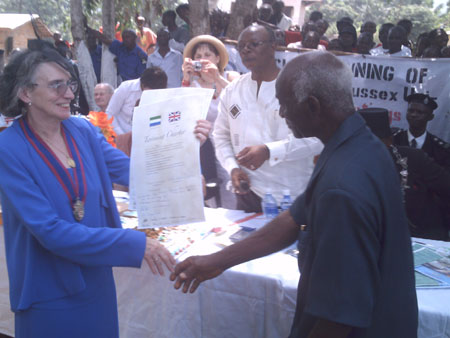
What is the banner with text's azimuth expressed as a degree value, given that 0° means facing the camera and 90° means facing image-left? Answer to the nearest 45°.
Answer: approximately 0°

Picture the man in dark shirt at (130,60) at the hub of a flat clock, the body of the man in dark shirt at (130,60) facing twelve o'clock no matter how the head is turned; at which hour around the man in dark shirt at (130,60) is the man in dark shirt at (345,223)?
the man in dark shirt at (345,223) is roughly at 12 o'clock from the man in dark shirt at (130,60).

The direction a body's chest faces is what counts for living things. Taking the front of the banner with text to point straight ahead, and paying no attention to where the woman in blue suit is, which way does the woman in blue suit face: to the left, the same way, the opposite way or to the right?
to the left

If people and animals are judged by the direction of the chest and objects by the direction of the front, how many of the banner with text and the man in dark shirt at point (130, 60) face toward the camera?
2

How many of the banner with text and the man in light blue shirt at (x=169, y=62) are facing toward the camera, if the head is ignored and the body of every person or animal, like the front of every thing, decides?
2

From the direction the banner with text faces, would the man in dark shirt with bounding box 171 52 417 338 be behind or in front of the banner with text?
in front

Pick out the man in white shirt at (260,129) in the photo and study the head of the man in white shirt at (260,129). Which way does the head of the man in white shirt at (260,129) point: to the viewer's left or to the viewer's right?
to the viewer's left

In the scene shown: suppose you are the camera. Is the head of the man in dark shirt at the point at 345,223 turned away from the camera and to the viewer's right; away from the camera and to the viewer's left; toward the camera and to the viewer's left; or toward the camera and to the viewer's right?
away from the camera and to the viewer's left

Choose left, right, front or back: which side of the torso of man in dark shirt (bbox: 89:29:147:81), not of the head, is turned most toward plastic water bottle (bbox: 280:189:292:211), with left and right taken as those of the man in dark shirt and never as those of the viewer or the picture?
front

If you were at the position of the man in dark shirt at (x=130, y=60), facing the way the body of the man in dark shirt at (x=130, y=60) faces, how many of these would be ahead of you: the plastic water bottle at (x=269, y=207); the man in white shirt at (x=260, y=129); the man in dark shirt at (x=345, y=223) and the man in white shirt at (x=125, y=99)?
4

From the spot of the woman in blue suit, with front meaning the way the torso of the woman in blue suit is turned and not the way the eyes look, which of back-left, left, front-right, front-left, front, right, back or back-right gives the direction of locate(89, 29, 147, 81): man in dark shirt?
back-left

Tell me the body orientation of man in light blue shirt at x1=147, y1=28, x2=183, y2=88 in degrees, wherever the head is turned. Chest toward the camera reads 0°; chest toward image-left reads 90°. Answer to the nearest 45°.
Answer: approximately 0°

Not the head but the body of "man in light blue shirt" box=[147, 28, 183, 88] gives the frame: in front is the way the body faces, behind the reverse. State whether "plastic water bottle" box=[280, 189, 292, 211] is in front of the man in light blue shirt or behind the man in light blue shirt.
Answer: in front
